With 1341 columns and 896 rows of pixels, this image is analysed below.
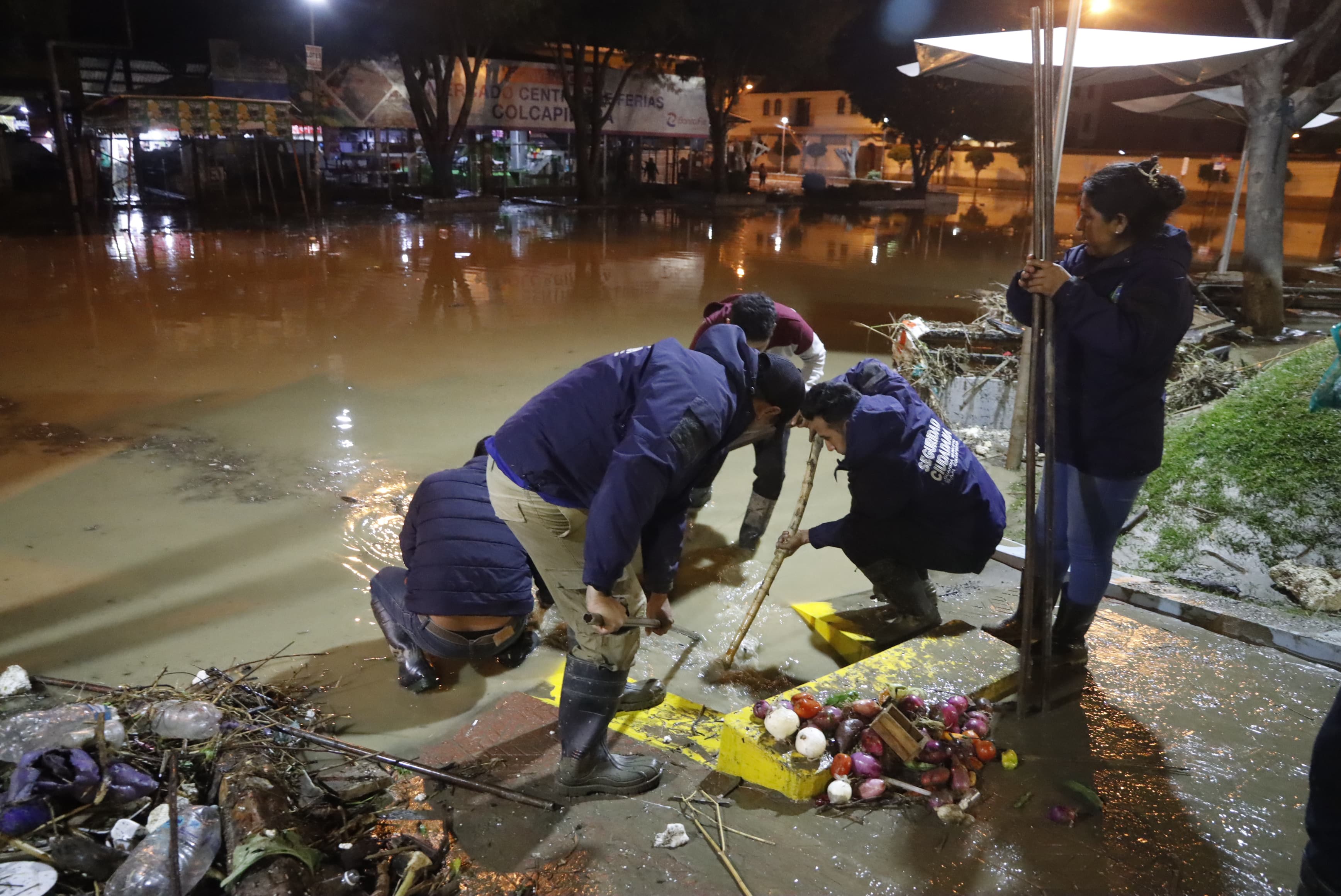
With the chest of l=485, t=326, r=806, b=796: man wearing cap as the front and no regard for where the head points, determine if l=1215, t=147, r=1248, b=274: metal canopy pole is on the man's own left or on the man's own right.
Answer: on the man's own left

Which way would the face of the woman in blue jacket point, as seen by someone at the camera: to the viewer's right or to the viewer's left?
to the viewer's left

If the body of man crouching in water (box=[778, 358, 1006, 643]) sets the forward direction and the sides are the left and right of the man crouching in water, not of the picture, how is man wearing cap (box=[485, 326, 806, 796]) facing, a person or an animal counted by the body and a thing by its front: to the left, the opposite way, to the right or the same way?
the opposite way

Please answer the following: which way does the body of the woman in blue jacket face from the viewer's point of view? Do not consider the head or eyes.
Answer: to the viewer's left

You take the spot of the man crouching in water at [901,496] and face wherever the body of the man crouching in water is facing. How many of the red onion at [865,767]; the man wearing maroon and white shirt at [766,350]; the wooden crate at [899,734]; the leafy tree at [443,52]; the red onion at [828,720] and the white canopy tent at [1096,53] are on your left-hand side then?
3

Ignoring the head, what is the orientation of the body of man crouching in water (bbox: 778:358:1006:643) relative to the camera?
to the viewer's left

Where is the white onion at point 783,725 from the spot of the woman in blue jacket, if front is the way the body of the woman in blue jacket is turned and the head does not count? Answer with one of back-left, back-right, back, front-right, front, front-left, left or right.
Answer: front-left

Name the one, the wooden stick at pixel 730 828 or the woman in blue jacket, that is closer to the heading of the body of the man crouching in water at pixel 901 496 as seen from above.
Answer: the wooden stick

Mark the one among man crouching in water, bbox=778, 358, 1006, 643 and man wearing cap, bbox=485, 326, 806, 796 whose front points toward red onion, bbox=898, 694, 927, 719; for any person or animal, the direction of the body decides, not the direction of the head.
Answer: the man wearing cap

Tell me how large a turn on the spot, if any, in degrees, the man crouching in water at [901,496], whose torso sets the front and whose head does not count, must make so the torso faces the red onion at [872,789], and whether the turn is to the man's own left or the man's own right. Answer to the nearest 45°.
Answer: approximately 90° to the man's own left

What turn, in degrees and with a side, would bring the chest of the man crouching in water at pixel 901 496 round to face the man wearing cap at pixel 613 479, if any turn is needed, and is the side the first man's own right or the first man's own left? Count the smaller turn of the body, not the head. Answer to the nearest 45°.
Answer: approximately 45° to the first man's own left

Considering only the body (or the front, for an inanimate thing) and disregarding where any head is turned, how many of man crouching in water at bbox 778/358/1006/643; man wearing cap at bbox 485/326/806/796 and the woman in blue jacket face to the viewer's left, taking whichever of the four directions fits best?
2

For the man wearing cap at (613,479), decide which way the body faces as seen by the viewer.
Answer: to the viewer's right

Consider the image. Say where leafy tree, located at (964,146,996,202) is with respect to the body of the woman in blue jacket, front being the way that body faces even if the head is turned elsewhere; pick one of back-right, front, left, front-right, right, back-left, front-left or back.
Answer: right

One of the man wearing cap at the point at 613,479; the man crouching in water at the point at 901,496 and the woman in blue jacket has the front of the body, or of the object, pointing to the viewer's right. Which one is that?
the man wearing cap

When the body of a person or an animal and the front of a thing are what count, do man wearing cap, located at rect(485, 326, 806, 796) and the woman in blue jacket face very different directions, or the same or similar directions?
very different directions
